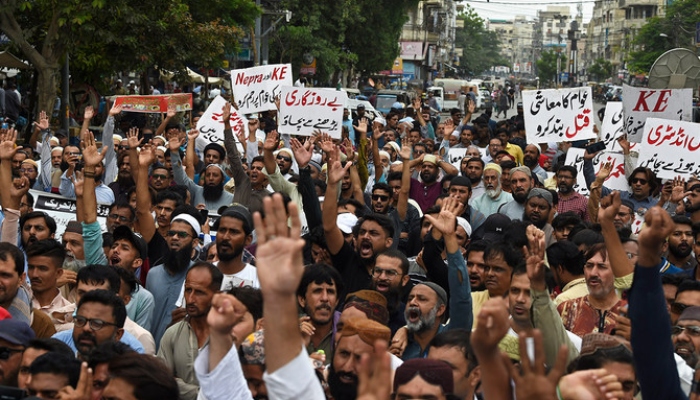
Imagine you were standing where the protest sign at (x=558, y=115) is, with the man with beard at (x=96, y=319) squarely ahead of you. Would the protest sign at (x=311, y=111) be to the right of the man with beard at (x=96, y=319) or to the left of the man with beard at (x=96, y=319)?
right

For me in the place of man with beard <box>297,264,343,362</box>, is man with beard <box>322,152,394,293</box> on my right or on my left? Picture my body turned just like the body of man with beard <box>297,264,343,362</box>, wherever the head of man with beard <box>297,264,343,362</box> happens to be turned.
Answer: on my left

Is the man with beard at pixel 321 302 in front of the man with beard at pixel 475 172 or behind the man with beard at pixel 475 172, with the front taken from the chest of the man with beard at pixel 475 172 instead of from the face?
in front

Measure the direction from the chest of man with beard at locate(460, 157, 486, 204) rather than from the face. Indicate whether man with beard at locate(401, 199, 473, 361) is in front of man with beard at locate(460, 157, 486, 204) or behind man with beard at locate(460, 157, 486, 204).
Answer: in front

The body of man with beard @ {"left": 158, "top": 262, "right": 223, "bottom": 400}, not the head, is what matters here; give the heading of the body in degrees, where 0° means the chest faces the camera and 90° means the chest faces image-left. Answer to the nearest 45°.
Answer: approximately 45°

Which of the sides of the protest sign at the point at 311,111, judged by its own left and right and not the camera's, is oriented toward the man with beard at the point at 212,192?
front

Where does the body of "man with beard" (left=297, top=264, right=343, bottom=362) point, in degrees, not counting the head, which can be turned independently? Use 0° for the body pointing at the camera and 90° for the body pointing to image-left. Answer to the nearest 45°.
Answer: approximately 315°

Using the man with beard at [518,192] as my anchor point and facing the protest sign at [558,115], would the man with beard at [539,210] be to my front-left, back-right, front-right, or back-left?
back-right

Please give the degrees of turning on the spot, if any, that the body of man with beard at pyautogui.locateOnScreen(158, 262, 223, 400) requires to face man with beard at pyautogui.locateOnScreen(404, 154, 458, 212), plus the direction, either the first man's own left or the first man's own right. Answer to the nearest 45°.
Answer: approximately 180°

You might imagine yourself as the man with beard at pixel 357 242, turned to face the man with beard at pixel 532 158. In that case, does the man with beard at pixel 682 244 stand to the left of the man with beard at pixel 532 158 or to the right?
right
